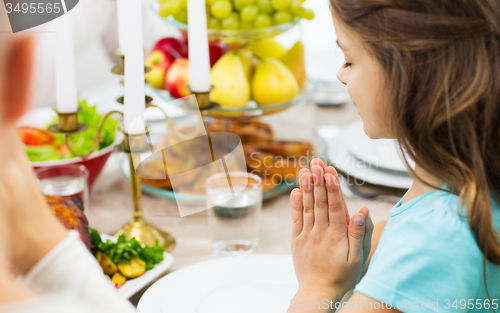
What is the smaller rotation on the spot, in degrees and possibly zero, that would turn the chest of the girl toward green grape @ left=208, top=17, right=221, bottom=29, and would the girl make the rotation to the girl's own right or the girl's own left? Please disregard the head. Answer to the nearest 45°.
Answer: approximately 45° to the girl's own right

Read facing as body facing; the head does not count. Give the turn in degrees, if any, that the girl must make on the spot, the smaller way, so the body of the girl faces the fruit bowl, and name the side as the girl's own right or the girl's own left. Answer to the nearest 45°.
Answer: approximately 45° to the girl's own right

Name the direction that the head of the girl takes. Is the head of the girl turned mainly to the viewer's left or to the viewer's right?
to the viewer's left

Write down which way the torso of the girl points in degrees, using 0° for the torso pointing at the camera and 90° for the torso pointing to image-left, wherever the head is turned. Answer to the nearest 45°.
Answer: approximately 90°

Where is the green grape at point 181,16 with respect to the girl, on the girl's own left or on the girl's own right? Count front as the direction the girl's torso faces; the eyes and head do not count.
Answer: on the girl's own right

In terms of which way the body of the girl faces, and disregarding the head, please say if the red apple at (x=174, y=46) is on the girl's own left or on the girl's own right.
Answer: on the girl's own right

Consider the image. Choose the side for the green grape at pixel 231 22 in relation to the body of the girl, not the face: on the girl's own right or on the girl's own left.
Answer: on the girl's own right

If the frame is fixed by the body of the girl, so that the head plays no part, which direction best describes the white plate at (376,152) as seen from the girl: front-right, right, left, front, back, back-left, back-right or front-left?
right

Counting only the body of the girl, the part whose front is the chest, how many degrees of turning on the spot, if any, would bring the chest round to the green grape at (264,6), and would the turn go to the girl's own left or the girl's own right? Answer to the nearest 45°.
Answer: approximately 45° to the girl's own right

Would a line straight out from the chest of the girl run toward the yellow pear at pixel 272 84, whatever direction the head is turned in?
no

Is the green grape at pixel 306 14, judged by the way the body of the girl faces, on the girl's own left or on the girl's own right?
on the girl's own right

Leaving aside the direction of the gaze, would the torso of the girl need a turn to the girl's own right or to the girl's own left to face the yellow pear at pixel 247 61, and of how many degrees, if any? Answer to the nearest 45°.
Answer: approximately 45° to the girl's own right
